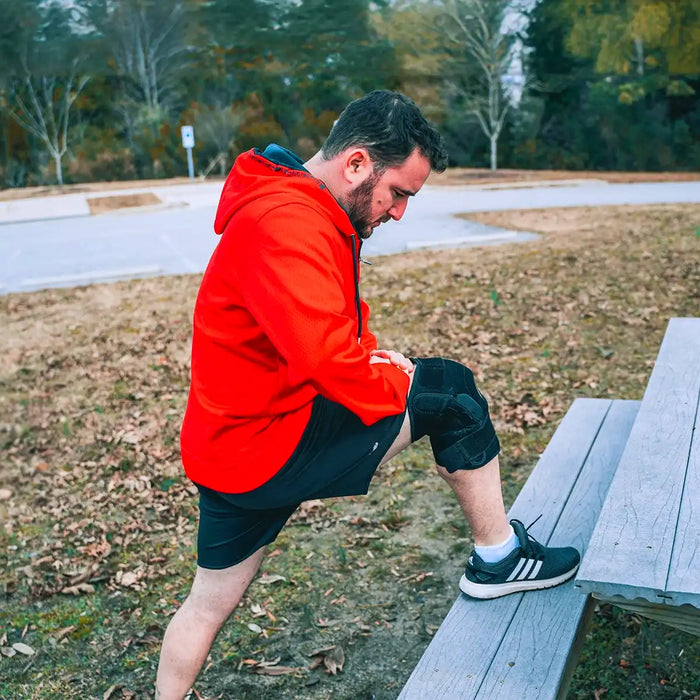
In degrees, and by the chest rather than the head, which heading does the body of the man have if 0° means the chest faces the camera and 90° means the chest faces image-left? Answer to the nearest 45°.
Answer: approximately 270°

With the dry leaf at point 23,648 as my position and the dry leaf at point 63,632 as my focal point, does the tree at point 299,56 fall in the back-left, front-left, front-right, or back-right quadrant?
front-left

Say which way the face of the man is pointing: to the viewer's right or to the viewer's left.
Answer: to the viewer's right

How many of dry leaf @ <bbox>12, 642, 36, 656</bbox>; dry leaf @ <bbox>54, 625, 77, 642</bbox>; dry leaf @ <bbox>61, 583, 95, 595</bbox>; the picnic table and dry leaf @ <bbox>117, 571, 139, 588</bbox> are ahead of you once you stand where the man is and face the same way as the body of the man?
1

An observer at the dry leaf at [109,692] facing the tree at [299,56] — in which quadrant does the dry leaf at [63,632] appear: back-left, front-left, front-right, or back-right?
front-left

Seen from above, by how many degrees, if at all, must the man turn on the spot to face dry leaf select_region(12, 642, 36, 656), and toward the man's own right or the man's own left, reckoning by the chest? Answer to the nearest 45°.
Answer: approximately 135° to the man's own left

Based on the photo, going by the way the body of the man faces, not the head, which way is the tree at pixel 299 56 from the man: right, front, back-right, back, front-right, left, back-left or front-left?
left

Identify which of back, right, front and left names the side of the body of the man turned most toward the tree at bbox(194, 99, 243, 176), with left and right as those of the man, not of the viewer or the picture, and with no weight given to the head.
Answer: left

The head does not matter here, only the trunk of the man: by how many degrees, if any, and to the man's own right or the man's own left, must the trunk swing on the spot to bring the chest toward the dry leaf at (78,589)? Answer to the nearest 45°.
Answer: approximately 135° to the man's own left

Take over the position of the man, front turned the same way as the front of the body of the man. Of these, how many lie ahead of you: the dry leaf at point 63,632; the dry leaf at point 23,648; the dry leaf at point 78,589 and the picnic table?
1

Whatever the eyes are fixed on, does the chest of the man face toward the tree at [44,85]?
no

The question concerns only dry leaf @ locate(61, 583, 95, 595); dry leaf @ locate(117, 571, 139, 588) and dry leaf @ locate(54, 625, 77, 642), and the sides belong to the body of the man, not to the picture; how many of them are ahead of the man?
0

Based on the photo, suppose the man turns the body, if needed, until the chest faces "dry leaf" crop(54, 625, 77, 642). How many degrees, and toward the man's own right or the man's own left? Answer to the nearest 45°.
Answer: approximately 135° to the man's own left

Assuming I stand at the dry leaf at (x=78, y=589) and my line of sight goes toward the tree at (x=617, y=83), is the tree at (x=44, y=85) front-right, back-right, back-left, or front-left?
front-left

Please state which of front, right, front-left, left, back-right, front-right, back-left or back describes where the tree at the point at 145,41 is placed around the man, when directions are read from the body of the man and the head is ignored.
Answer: left

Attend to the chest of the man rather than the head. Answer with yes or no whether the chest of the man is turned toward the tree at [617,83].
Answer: no
